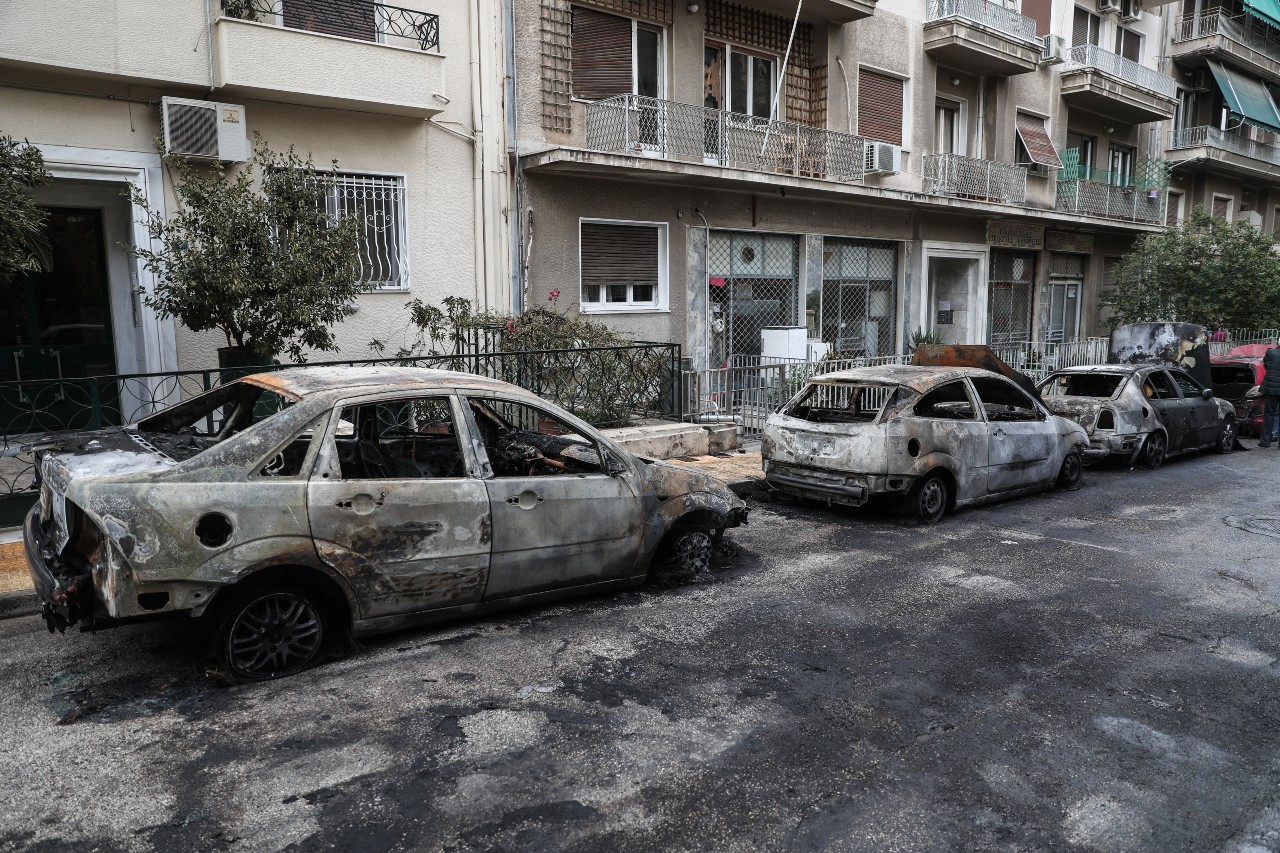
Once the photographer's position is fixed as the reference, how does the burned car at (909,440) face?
facing away from the viewer and to the right of the viewer

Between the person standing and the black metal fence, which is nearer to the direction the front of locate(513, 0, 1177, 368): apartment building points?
the person standing

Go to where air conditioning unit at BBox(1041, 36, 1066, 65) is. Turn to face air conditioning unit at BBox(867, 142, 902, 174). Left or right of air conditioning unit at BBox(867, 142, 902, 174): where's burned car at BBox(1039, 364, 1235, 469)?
left

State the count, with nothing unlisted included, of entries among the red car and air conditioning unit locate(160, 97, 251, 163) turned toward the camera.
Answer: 1

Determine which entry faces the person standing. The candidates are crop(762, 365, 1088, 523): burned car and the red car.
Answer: the burned car

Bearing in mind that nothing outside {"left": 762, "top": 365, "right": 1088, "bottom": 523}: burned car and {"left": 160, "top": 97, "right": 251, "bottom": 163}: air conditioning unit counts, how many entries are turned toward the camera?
1

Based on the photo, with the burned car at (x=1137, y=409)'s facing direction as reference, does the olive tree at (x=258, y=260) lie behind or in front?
behind

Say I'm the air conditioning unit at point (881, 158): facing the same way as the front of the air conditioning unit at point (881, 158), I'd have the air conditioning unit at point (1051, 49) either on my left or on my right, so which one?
on my left

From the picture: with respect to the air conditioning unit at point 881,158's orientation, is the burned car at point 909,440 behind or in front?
in front

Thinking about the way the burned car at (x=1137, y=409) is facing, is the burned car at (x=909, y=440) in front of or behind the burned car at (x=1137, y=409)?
behind
